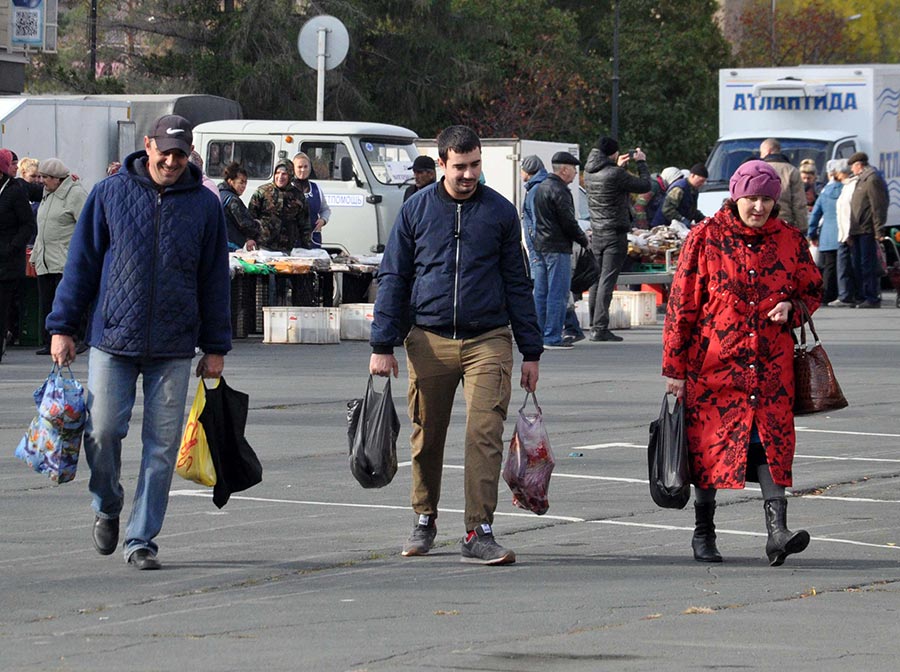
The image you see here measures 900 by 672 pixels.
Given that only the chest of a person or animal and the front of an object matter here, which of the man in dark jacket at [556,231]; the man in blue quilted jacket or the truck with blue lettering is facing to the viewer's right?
the man in dark jacket

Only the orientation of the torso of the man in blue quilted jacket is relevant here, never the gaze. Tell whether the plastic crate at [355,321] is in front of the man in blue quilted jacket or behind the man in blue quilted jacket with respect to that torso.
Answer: behind

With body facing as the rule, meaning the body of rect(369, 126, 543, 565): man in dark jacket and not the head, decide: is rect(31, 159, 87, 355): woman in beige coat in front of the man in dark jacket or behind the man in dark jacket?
behind

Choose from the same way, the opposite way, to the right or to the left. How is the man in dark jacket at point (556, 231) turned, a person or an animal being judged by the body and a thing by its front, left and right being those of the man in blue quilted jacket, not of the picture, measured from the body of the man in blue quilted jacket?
to the left

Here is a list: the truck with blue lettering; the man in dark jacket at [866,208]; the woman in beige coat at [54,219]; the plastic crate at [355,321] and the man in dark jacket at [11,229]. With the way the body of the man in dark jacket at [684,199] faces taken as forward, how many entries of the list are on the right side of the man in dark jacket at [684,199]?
3

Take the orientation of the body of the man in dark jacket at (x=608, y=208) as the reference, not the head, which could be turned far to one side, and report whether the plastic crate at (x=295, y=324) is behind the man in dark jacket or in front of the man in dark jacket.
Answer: behind

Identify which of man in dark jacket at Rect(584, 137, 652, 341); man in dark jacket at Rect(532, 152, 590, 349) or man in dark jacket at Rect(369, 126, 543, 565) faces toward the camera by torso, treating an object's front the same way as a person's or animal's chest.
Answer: man in dark jacket at Rect(369, 126, 543, 565)

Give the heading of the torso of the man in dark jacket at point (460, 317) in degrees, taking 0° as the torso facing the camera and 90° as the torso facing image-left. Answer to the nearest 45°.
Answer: approximately 0°

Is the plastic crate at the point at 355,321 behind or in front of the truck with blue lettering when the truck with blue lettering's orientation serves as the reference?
in front

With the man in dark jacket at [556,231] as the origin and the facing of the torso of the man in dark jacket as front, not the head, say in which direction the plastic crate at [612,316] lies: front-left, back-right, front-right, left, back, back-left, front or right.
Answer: left

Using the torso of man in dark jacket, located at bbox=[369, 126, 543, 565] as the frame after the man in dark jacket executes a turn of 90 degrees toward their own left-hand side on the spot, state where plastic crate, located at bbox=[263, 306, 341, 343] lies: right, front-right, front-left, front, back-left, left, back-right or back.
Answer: left

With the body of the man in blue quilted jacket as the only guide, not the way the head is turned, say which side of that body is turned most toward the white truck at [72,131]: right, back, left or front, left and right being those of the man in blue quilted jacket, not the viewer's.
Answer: back

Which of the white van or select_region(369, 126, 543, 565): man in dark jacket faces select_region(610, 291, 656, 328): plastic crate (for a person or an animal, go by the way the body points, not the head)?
the white van

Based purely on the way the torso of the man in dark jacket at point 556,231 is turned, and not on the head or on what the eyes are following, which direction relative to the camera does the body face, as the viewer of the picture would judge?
to the viewer's right

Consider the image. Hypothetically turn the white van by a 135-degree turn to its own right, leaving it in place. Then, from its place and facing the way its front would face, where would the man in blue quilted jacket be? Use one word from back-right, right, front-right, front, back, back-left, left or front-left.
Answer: left
